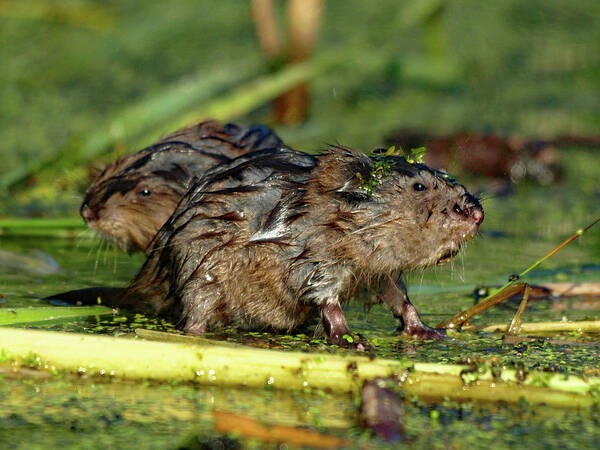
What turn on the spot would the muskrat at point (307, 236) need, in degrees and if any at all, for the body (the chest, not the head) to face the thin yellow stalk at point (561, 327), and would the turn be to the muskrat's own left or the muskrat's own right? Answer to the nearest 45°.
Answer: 0° — it already faces it

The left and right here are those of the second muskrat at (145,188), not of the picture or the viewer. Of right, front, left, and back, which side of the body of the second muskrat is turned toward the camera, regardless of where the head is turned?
left

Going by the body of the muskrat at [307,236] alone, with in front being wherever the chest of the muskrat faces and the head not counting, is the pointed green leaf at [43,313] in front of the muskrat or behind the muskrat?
behind

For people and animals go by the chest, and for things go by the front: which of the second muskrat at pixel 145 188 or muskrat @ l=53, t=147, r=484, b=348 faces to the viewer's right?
the muskrat

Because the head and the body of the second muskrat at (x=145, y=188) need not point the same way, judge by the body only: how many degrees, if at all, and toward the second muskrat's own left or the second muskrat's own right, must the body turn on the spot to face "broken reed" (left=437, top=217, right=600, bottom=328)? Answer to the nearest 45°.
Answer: approximately 135° to the second muskrat's own left

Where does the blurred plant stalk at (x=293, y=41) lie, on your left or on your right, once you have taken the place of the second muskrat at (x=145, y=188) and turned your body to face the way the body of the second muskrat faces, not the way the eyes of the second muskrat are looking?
on your right

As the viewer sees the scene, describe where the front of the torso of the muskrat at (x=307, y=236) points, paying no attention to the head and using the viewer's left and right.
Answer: facing to the right of the viewer

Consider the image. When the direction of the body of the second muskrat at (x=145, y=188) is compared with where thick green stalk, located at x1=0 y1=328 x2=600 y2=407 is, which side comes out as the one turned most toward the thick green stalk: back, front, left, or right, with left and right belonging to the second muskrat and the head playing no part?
left

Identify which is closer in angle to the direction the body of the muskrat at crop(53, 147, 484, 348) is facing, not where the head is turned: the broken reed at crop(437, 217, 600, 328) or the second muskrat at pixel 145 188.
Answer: the broken reed

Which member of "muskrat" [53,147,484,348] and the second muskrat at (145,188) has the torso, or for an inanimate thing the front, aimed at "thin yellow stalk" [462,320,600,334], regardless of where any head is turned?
the muskrat

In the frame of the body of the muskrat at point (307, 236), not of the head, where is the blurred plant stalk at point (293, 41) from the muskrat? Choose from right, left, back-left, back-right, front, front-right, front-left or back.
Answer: left

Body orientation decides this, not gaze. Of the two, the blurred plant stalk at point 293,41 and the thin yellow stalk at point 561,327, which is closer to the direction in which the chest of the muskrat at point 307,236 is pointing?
the thin yellow stalk

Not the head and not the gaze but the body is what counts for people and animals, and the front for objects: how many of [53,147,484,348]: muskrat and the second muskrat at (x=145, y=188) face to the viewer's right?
1

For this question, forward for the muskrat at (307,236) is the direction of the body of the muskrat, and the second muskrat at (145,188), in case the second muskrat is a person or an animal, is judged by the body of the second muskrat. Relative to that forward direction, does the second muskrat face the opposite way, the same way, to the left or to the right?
the opposite way
